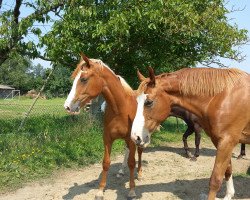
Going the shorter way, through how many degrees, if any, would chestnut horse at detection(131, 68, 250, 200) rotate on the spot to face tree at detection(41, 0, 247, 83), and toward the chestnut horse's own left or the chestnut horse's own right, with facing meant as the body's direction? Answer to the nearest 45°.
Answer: approximately 90° to the chestnut horse's own right

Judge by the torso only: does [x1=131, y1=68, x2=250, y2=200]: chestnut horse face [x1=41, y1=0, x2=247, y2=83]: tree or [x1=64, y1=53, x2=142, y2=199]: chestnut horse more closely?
the chestnut horse

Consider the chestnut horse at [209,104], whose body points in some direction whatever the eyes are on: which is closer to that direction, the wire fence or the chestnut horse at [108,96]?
the chestnut horse

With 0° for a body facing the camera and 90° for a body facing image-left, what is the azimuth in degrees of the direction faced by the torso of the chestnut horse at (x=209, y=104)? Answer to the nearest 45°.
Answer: approximately 90°

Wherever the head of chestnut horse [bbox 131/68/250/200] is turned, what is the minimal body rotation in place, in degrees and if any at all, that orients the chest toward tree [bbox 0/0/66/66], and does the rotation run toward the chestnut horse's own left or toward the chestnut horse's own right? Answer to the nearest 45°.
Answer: approximately 45° to the chestnut horse's own right
